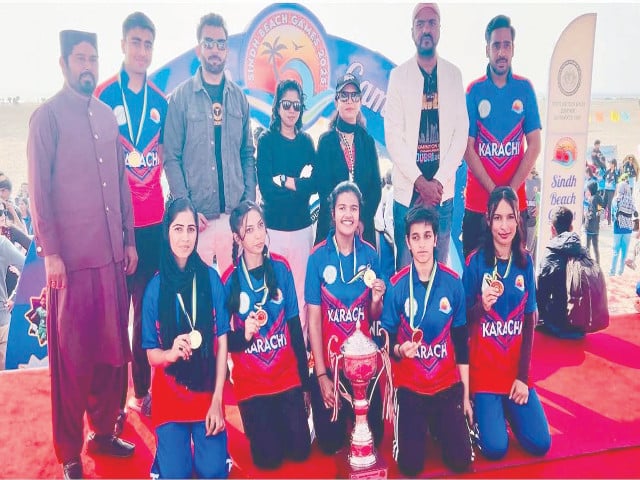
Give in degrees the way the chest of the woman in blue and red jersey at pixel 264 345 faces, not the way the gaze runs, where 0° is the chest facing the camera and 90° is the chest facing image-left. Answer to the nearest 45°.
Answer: approximately 0°

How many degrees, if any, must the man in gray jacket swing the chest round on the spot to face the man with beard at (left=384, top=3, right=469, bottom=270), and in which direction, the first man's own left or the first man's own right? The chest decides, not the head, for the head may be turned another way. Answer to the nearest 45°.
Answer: approximately 90° to the first man's own left

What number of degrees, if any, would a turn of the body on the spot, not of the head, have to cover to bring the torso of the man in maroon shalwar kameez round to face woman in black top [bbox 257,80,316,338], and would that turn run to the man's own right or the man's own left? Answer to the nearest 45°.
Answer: approximately 45° to the man's own left

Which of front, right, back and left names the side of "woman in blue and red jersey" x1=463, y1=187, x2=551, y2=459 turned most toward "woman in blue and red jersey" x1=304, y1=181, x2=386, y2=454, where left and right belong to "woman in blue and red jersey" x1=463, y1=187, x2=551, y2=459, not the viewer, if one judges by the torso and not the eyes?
right

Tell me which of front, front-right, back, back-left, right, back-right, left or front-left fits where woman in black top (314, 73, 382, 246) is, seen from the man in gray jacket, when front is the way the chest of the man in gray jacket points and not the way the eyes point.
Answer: left
